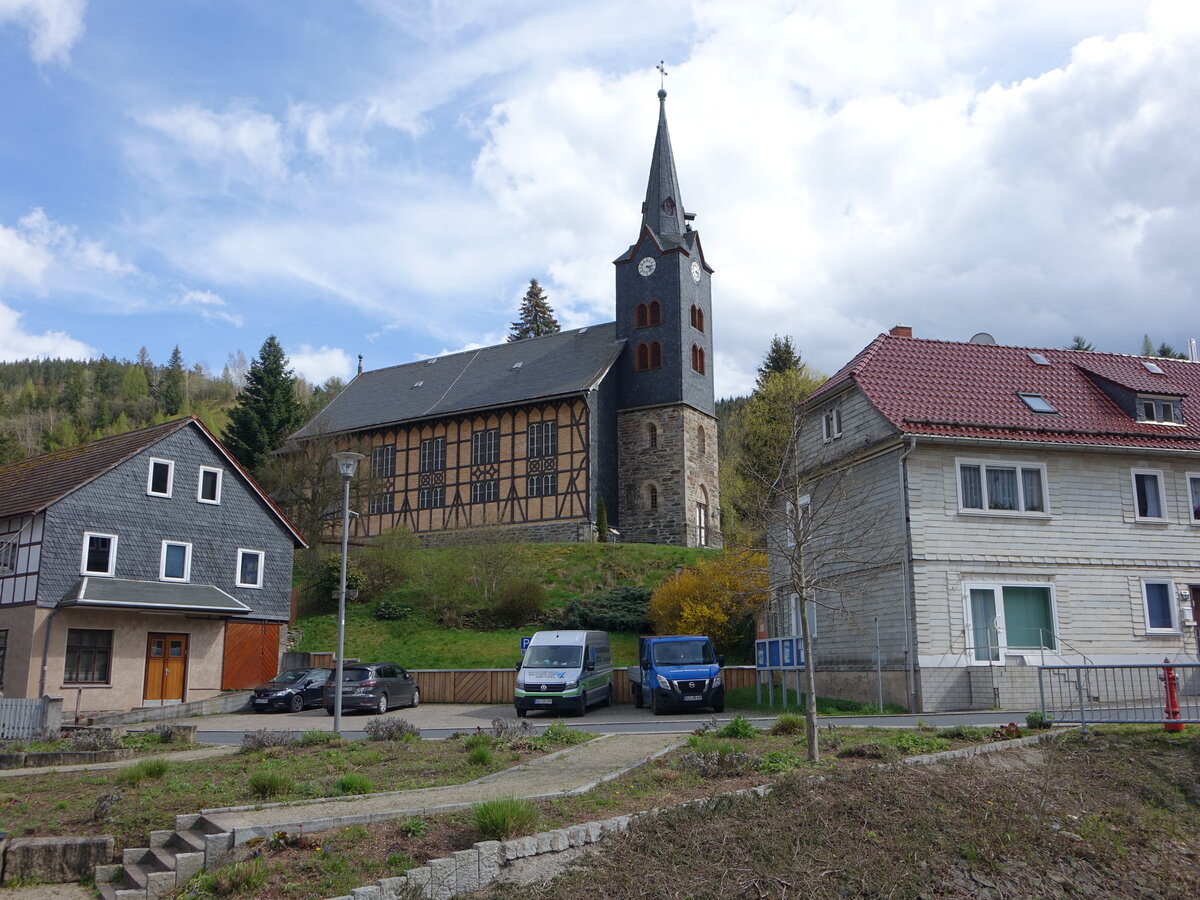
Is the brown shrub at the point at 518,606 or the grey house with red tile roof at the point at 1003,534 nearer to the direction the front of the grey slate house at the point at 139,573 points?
the grey house with red tile roof

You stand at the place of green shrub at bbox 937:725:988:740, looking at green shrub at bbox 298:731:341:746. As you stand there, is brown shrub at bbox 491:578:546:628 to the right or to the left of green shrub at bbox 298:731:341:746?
right

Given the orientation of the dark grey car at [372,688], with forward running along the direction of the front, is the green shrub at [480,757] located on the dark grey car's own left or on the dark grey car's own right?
on the dark grey car's own right

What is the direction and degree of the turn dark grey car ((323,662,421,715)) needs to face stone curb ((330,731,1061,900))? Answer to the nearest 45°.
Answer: approximately 135° to its right

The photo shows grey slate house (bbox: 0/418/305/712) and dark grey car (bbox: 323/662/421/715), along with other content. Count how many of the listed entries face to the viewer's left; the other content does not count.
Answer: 0

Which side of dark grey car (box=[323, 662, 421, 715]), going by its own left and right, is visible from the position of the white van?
right

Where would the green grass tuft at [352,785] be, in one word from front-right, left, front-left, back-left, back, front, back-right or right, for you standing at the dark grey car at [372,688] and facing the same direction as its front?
back-right

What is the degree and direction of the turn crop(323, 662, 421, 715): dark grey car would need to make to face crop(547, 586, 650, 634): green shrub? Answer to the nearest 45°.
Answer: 0° — it already faces it

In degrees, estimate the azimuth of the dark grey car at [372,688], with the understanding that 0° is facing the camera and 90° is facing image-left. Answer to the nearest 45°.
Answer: approximately 225°

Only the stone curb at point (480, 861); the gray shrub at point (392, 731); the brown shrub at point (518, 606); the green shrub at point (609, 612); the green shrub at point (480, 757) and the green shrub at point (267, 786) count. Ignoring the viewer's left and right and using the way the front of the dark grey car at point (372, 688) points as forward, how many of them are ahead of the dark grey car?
2

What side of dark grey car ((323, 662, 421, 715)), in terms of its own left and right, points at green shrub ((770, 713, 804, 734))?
right

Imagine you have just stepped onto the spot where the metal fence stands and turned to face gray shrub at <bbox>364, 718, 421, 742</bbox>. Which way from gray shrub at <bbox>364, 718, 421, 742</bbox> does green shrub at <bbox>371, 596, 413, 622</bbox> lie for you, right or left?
right
